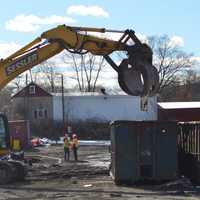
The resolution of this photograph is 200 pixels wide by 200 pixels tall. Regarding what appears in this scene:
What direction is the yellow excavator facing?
to the viewer's right
